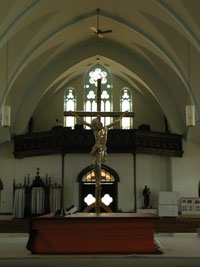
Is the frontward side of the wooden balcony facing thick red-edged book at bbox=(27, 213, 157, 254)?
yes

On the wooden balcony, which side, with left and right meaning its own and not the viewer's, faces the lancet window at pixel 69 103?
back

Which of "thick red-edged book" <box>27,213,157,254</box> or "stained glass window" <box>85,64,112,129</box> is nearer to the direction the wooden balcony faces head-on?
the thick red-edged book

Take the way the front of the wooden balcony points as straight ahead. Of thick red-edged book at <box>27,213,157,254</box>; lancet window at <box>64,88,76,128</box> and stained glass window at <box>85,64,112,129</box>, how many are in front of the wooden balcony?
1

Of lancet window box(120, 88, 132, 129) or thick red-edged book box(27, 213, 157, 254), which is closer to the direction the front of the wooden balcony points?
the thick red-edged book

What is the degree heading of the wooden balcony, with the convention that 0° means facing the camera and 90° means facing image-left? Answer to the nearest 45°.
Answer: approximately 0°

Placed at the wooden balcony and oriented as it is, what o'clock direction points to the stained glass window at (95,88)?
The stained glass window is roughly at 6 o'clock from the wooden balcony.

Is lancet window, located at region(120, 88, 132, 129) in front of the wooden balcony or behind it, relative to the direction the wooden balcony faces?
behind
